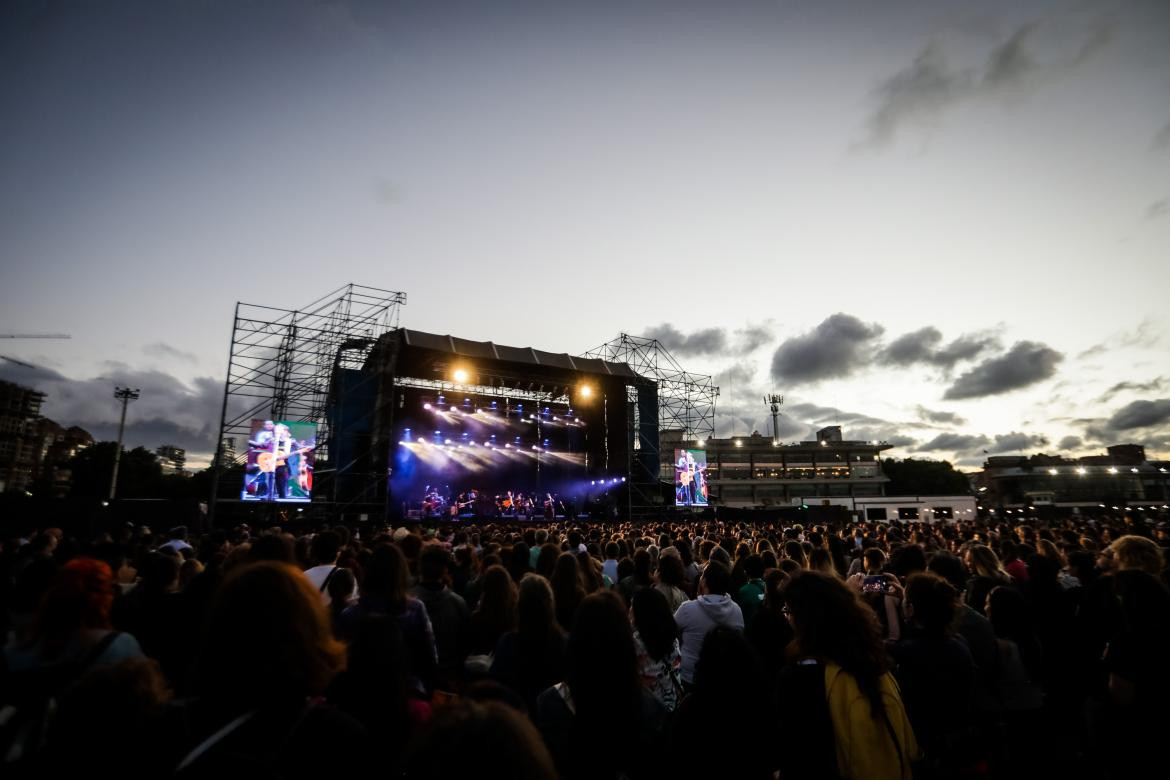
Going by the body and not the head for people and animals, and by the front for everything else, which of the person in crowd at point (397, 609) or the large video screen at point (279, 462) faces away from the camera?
the person in crowd

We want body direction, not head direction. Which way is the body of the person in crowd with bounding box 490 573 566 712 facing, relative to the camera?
away from the camera

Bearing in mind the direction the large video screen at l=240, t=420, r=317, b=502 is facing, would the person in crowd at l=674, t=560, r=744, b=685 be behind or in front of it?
in front

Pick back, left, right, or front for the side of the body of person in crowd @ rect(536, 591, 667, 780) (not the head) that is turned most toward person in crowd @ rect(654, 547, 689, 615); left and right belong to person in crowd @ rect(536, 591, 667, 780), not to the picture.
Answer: front

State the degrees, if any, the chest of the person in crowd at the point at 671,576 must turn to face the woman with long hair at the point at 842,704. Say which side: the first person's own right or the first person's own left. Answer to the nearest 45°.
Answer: approximately 180°

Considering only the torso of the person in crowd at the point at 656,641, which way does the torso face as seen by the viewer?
away from the camera

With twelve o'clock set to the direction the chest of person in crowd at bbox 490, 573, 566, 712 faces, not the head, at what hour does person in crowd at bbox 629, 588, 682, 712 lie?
person in crowd at bbox 629, 588, 682, 712 is roughly at 3 o'clock from person in crowd at bbox 490, 573, 566, 712.

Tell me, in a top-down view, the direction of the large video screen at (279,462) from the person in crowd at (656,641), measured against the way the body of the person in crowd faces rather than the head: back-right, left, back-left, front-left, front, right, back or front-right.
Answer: front-left

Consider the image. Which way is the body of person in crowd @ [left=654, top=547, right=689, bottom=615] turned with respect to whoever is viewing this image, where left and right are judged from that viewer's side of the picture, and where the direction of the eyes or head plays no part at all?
facing away from the viewer

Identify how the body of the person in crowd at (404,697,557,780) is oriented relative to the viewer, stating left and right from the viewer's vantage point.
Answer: facing away from the viewer

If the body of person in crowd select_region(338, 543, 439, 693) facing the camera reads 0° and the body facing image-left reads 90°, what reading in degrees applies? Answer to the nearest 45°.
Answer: approximately 180°

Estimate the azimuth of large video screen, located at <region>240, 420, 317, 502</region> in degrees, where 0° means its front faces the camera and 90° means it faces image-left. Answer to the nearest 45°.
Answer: approximately 0°

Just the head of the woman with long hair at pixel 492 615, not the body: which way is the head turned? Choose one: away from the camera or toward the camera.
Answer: away from the camera

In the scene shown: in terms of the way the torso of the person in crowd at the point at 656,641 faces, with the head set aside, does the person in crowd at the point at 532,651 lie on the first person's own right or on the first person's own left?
on the first person's own left

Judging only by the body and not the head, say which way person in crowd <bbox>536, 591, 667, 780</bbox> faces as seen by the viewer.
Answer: away from the camera

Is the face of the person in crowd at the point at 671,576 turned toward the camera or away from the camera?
away from the camera
